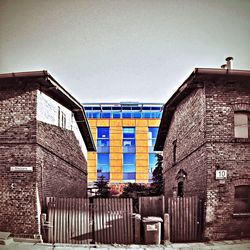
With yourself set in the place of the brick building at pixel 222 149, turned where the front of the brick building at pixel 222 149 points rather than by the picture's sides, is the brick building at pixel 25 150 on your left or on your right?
on your right

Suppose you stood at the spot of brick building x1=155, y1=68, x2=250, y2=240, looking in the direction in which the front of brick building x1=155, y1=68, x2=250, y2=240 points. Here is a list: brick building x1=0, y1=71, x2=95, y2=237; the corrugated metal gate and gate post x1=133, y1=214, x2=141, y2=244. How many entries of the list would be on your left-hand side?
0

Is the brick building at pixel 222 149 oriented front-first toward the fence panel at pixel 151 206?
no

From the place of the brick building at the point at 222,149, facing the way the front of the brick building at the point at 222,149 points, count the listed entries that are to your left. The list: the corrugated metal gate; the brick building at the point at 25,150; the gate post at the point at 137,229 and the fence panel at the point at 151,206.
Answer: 0

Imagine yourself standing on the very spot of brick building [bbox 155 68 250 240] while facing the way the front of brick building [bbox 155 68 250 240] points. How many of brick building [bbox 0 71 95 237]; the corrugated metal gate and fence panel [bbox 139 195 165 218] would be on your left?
0

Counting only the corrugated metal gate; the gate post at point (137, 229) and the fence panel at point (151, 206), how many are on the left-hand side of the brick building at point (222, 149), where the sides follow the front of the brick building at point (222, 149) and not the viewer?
0

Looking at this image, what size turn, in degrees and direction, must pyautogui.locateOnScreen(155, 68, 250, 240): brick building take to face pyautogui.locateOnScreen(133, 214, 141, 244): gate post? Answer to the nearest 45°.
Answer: approximately 90° to its right
